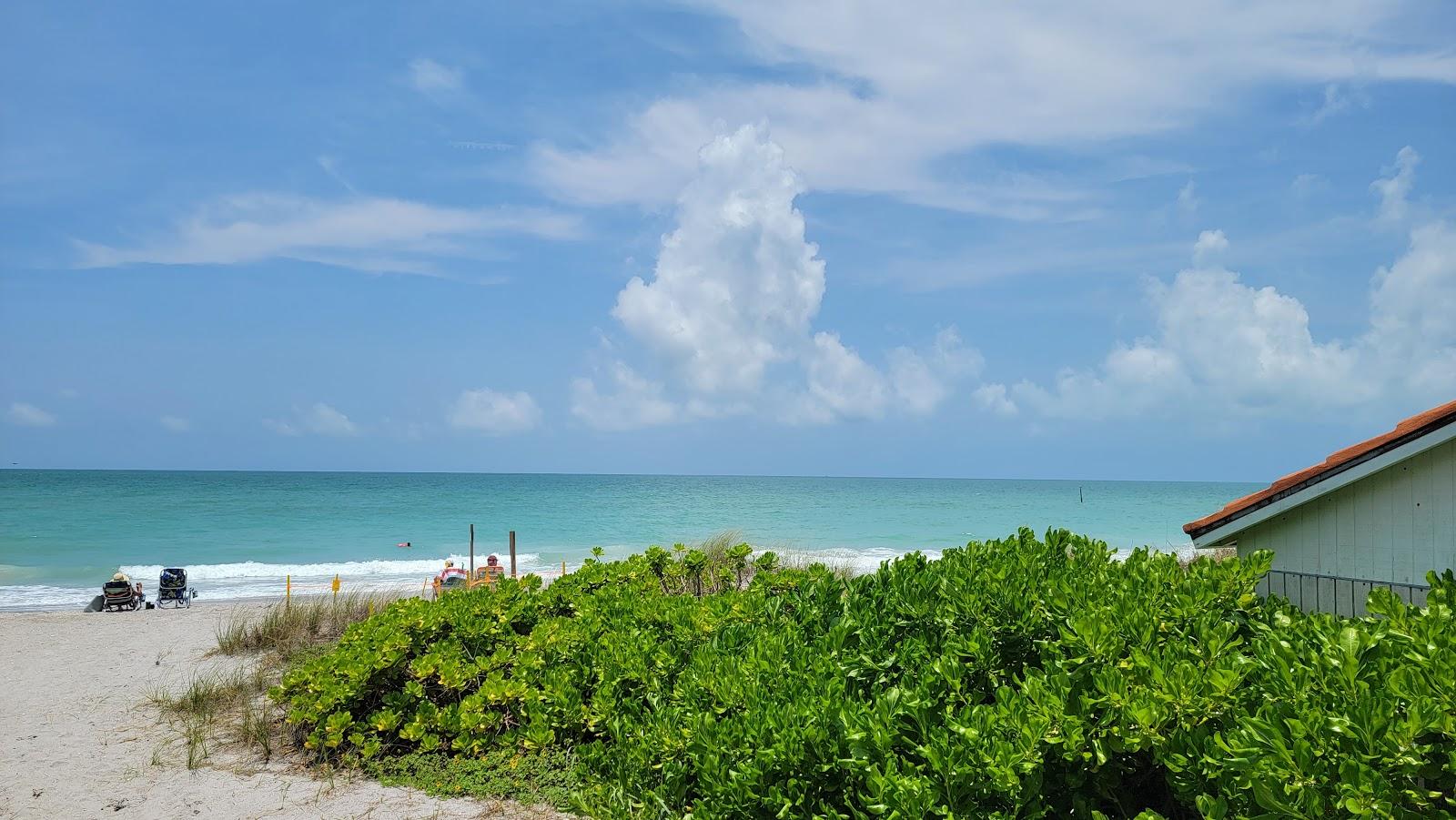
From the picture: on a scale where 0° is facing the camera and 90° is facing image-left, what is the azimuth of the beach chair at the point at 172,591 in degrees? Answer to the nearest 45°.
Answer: approximately 180°

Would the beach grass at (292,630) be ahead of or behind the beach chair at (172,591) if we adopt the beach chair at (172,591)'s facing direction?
behind

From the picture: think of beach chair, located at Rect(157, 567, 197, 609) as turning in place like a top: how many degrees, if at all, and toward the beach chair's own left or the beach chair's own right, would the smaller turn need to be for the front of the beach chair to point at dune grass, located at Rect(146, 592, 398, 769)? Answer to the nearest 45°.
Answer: approximately 180°

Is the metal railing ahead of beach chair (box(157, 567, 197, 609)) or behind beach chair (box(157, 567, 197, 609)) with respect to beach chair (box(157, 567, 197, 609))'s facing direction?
behind

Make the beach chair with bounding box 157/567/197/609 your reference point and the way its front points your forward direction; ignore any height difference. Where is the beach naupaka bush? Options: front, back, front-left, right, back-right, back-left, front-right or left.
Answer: back
